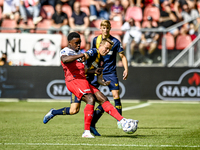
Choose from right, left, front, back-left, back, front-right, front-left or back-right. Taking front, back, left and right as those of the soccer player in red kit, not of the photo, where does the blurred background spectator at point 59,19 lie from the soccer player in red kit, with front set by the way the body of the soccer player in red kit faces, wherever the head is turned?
back-left

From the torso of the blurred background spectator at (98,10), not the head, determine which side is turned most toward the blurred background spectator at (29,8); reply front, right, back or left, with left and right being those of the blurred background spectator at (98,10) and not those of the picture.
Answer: right

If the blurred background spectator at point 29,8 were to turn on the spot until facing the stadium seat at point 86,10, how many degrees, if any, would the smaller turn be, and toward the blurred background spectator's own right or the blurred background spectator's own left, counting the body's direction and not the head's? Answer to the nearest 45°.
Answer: approximately 90° to the blurred background spectator's own left

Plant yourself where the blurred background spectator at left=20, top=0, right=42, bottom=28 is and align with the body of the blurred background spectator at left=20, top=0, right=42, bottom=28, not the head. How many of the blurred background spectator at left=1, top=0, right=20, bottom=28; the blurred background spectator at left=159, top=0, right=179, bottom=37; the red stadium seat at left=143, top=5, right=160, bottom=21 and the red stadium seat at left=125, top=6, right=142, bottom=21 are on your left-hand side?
3

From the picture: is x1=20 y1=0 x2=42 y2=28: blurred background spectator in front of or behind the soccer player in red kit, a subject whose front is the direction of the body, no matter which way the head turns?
behind

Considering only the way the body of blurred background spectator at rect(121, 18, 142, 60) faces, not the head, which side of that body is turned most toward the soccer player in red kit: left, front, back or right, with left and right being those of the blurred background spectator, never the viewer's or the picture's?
front

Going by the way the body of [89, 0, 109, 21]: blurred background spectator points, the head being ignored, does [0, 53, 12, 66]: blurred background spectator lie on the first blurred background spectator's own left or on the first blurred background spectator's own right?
on the first blurred background spectator's own right

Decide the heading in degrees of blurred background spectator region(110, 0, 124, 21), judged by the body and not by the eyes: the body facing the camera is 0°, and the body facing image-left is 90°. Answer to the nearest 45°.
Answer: approximately 0°

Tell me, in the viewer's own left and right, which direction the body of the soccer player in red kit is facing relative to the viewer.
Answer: facing the viewer and to the right of the viewer
